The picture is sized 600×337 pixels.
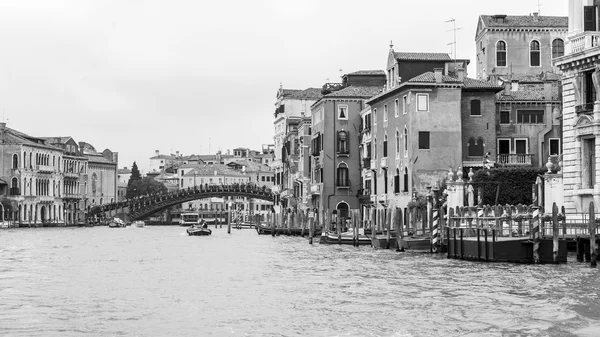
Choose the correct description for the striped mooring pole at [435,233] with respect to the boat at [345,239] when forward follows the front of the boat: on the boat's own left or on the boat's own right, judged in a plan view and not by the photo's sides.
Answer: on the boat's own left

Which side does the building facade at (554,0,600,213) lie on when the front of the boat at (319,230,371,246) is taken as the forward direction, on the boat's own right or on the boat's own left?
on the boat's own left

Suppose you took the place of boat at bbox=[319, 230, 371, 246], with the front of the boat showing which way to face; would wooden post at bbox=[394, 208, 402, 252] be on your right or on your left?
on your left

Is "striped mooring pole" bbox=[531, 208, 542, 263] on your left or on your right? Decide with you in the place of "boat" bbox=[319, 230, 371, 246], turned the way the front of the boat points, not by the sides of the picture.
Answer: on your left

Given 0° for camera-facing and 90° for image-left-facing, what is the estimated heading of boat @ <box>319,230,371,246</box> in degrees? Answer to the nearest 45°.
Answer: approximately 90°
